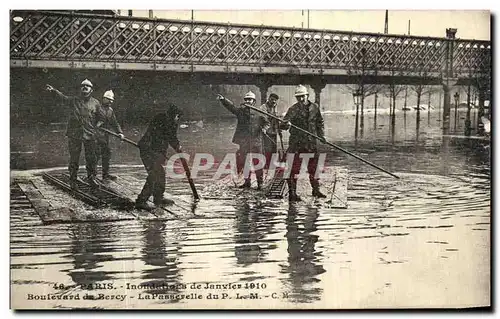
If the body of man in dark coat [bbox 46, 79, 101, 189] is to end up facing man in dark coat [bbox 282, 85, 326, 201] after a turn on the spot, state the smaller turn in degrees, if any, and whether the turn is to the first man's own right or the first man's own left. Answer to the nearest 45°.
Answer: approximately 90° to the first man's own left

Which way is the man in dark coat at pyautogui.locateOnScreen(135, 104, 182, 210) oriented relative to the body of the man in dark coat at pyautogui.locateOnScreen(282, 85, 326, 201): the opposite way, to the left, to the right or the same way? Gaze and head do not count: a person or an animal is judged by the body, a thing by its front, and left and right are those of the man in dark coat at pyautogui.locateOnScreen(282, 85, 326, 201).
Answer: to the left

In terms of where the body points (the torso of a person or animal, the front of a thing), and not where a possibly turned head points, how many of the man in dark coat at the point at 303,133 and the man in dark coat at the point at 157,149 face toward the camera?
1

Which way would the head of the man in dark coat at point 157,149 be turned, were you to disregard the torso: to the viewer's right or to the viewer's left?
to the viewer's right

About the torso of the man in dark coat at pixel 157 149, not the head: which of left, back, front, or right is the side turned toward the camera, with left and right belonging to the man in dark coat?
right
